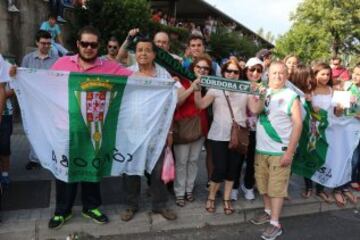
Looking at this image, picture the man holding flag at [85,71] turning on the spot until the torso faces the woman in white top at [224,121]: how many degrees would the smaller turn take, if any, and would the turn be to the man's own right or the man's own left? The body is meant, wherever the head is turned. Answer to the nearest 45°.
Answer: approximately 90° to the man's own left

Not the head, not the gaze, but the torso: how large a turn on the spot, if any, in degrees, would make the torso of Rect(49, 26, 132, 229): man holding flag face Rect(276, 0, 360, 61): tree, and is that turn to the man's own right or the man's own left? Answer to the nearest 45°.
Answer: approximately 135° to the man's own left

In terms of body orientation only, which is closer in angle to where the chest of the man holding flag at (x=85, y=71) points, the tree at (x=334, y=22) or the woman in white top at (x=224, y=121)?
the woman in white top

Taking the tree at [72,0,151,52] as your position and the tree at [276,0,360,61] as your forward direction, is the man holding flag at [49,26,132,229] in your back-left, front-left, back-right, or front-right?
back-right

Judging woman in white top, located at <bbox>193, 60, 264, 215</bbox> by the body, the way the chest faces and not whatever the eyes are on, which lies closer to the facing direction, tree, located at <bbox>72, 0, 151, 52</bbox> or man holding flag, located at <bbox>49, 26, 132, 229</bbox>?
the man holding flag

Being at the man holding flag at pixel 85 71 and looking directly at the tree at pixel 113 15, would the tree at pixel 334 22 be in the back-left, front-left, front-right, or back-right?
front-right

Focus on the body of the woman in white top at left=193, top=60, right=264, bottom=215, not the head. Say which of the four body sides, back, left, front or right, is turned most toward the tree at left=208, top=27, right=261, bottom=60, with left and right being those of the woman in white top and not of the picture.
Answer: back

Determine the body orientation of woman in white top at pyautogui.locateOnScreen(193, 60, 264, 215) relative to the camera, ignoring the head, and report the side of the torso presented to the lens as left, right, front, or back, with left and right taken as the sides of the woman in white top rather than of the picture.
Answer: front

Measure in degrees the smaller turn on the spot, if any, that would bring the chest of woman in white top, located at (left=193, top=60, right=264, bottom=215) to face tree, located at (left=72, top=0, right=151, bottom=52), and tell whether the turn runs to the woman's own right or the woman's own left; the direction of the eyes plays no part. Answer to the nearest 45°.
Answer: approximately 135° to the woman's own right

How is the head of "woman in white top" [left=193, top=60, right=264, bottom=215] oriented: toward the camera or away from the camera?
toward the camera

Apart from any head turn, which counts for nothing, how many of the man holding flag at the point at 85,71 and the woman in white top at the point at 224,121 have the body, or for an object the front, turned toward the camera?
2

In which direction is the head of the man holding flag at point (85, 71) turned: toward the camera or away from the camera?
toward the camera

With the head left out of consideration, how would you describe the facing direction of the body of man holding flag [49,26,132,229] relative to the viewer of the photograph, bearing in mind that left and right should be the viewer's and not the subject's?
facing the viewer

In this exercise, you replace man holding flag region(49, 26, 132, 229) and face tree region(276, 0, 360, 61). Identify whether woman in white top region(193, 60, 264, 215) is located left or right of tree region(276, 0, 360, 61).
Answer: right

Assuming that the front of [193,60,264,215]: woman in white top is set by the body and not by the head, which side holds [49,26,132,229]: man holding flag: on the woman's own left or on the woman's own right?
on the woman's own right

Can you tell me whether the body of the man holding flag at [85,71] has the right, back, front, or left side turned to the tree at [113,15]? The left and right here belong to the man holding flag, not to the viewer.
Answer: back
